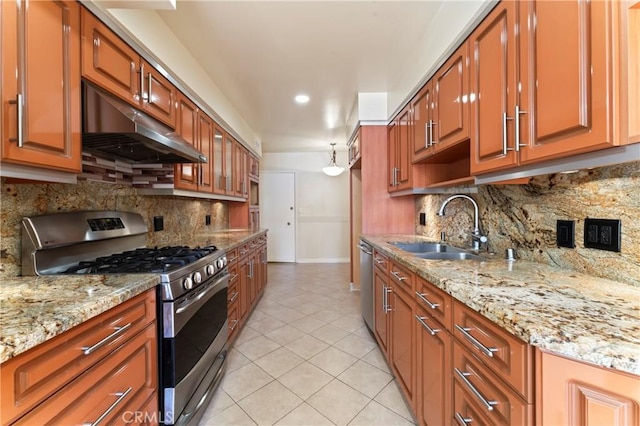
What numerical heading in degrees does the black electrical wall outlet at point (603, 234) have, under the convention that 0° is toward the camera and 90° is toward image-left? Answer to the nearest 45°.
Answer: approximately 45°

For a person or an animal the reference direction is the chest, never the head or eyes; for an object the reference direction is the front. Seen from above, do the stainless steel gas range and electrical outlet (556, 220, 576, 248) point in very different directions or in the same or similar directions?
very different directions

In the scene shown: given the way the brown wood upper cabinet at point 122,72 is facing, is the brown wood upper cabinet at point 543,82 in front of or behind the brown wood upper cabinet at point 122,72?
in front

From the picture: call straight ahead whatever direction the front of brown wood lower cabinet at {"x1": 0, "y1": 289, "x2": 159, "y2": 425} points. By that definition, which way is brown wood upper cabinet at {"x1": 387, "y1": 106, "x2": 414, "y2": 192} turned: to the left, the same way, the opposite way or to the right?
the opposite way

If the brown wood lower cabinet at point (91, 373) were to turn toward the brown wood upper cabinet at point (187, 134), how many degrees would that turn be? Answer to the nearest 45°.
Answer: approximately 90° to its left

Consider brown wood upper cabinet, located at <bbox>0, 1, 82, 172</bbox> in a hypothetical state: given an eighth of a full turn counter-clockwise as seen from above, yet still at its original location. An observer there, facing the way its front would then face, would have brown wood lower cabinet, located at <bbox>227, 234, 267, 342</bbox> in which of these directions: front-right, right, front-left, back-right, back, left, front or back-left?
front-left

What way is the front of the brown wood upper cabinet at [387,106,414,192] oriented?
to the viewer's left

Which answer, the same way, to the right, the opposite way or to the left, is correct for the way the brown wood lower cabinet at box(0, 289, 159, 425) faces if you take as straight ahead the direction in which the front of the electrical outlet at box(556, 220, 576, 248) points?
the opposite way

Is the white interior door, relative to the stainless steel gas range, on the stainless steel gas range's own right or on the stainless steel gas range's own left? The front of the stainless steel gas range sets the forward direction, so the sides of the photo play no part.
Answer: on the stainless steel gas range's own left

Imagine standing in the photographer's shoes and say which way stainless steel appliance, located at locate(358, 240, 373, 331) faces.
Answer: facing to the left of the viewer

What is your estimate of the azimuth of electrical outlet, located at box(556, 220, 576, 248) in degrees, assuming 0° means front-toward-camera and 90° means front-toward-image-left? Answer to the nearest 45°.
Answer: approximately 45°
